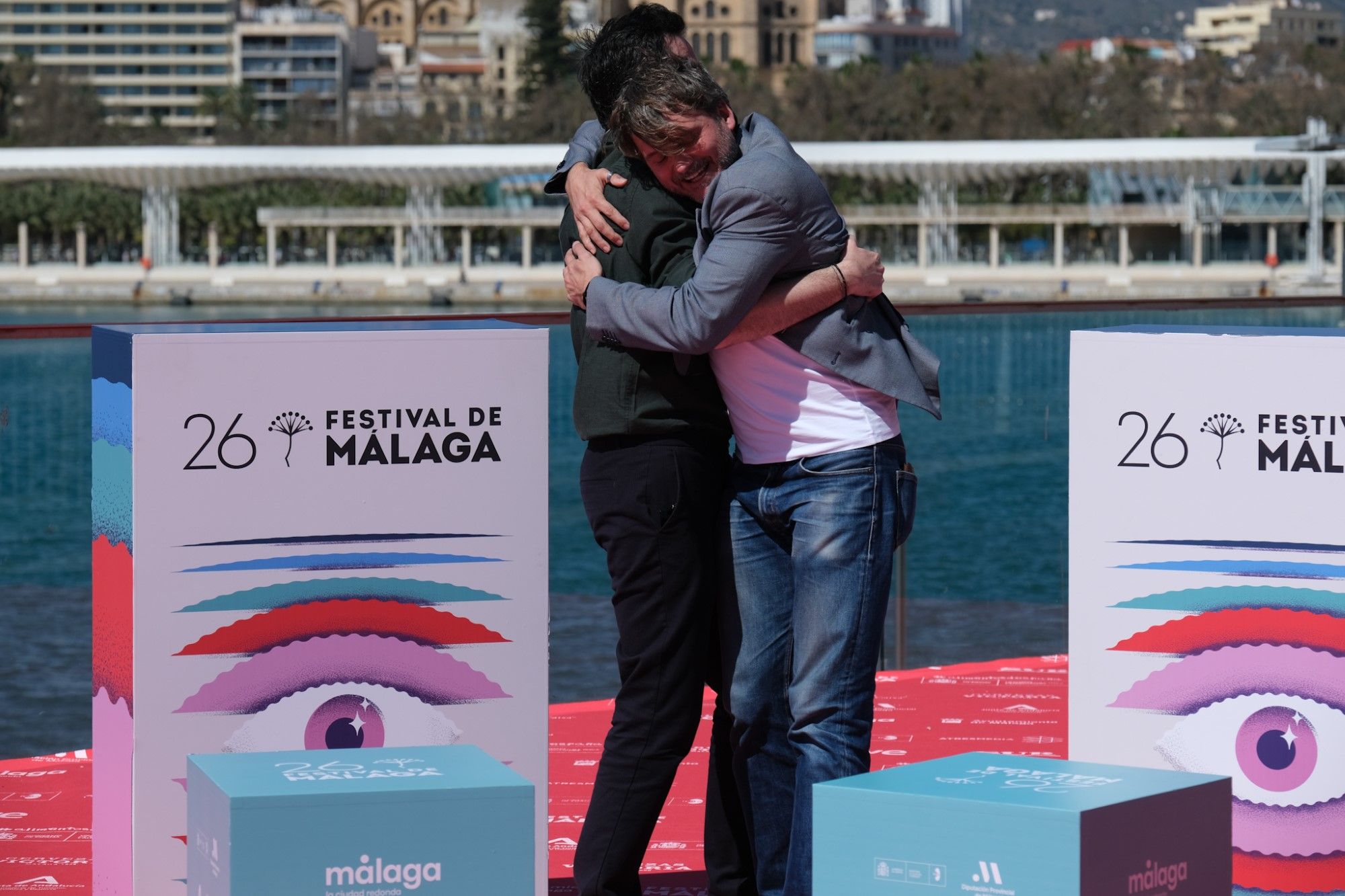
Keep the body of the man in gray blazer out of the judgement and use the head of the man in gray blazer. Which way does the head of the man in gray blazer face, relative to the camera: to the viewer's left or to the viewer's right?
to the viewer's left

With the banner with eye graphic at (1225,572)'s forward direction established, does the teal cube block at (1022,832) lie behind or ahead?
ahead

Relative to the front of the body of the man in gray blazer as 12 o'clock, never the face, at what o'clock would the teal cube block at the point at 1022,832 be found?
The teal cube block is roughly at 10 o'clock from the man in gray blazer.

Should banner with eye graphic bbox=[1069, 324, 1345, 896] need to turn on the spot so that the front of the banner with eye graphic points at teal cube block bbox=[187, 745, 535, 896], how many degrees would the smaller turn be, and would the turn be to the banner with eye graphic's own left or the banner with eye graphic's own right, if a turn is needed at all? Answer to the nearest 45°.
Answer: approximately 45° to the banner with eye graphic's own right

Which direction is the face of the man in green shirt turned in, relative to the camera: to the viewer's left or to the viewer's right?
to the viewer's right

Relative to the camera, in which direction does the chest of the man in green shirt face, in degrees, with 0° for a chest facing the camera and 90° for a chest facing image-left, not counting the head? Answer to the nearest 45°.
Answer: approximately 270°

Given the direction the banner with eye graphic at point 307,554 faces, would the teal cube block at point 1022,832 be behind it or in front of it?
in front

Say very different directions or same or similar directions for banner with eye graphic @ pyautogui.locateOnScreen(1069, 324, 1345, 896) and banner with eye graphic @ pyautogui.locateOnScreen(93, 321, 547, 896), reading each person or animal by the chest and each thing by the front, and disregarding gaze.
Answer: same or similar directions

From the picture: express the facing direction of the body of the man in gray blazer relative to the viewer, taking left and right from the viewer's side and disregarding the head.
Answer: facing the viewer and to the left of the viewer

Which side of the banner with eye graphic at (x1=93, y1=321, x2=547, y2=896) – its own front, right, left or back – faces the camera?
front

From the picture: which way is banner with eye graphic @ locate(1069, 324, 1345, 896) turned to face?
toward the camera
